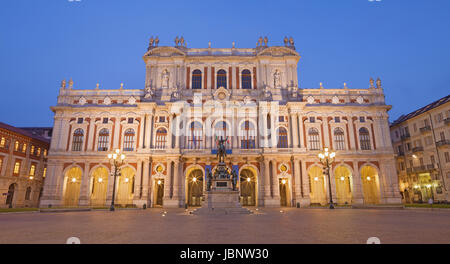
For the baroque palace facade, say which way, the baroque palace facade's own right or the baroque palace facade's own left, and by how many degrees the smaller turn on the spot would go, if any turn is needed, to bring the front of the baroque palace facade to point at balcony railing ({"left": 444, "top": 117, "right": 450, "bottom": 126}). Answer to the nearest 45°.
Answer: approximately 90° to the baroque palace facade's own left

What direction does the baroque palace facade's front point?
toward the camera
